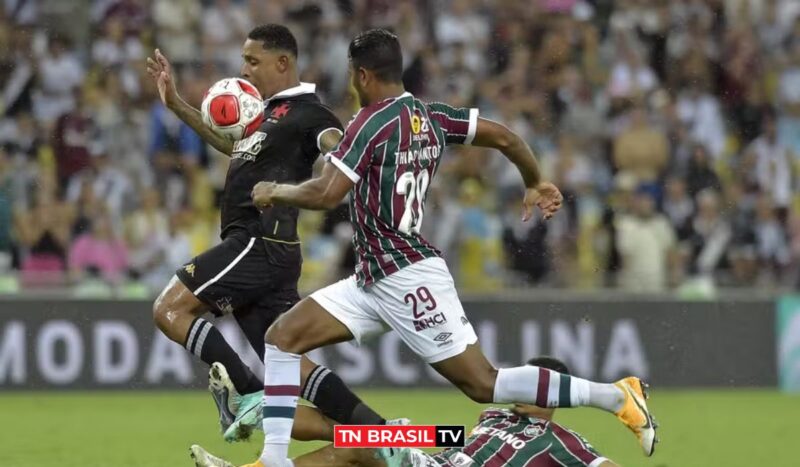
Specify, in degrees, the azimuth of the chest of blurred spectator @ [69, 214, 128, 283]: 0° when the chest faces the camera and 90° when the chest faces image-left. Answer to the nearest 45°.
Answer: approximately 0°

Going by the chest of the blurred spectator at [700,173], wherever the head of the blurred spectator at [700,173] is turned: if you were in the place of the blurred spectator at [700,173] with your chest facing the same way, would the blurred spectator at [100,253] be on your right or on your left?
on your right

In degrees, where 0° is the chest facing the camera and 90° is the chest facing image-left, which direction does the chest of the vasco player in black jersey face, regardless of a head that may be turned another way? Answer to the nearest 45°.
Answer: approximately 90°

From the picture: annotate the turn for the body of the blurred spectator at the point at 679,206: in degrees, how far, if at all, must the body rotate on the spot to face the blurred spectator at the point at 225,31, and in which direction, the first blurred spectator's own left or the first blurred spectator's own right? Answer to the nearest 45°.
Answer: approximately 90° to the first blurred spectator's own right

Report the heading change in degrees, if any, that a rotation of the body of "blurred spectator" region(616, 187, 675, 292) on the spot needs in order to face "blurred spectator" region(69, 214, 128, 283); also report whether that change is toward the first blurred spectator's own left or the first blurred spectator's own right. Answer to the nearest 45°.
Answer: approximately 90° to the first blurred spectator's own right

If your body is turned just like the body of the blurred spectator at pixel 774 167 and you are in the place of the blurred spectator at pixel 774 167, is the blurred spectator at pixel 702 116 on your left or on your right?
on your right

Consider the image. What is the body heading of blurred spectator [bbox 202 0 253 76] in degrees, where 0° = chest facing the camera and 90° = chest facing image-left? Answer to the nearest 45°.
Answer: approximately 0°

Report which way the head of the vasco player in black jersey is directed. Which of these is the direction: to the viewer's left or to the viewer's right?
to the viewer's left
